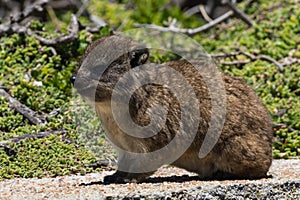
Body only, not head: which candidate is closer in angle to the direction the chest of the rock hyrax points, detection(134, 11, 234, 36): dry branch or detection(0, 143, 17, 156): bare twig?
the bare twig

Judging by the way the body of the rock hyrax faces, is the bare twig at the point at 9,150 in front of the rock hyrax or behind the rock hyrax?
in front

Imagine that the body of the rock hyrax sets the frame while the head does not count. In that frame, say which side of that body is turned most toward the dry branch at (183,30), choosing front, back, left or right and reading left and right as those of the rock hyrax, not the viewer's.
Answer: right

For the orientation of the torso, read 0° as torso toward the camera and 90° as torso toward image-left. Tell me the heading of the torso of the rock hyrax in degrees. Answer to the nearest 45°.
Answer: approximately 90°

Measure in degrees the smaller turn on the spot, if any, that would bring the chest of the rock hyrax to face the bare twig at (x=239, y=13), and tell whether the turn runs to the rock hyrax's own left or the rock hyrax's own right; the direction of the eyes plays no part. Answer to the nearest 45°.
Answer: approximately 90° to the rock hyrax's own right

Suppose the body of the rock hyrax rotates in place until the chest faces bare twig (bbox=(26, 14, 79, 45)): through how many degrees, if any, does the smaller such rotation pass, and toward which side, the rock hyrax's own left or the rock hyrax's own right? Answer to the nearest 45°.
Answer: approximately 45° to the rock hyrax's own right
